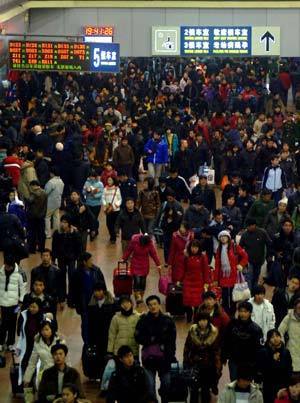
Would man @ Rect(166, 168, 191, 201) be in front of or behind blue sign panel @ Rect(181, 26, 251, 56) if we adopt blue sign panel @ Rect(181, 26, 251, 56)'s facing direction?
in front

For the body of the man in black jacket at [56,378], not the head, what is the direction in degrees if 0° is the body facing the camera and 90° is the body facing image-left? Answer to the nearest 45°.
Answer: approximately 0°

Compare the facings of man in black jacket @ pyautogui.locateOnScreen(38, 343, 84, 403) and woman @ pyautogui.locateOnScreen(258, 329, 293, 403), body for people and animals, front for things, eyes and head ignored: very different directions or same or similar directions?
same or similar directions

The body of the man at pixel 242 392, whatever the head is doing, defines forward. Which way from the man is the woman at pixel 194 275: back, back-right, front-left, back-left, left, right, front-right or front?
back

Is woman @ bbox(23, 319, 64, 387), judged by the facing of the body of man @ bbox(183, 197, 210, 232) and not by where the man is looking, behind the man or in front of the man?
in front

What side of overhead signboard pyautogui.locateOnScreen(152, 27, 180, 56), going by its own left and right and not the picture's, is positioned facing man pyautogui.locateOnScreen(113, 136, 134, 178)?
front

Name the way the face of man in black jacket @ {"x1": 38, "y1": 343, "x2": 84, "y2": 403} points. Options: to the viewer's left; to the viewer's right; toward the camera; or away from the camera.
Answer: toward the camera

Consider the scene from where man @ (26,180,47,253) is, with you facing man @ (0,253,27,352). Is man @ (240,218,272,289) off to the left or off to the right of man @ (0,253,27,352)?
left

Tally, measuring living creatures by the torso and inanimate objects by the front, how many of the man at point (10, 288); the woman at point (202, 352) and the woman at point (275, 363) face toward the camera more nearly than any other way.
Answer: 3

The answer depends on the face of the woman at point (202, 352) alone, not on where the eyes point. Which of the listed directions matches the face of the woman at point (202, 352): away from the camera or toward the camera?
toward the camera

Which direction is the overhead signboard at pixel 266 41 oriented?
toward the camera

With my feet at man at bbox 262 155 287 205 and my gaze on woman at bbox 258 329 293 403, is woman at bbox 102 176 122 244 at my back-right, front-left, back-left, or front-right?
front-right

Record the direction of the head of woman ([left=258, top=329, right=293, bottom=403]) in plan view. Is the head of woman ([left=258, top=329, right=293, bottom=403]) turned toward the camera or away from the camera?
toward the camera

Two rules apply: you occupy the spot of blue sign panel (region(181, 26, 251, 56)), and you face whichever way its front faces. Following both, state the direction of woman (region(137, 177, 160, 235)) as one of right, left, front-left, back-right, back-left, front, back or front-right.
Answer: front

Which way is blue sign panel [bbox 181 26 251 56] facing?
toward the camera
